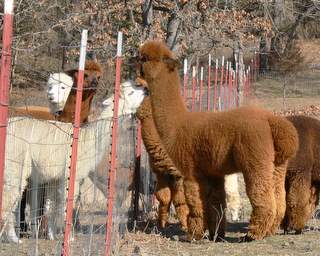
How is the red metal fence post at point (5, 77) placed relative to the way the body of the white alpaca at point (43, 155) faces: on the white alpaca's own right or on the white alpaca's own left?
on the white alpaca's own right

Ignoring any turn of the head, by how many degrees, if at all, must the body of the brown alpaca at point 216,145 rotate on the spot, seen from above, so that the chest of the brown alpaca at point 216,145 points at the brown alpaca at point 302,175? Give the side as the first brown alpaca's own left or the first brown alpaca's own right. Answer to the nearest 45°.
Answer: approximately 135° to the first brown alpaca's own right

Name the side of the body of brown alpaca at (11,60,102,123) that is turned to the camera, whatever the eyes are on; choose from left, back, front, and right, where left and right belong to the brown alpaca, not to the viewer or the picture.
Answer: right

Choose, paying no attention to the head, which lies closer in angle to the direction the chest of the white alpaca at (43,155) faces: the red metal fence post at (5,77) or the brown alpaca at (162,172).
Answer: the brown alpaca

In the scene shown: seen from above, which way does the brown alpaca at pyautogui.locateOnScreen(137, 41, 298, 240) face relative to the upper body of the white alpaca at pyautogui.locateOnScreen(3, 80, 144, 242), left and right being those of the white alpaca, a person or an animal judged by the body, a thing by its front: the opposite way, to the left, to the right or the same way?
the opposite way

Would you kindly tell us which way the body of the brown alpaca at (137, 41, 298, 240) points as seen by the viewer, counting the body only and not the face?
to the viewer's left

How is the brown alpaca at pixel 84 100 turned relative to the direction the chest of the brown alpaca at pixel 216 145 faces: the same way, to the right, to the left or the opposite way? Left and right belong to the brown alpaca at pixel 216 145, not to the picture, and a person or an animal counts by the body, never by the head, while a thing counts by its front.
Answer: the opposite way

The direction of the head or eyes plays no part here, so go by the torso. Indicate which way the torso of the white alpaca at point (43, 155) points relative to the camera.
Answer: to the viewer's right

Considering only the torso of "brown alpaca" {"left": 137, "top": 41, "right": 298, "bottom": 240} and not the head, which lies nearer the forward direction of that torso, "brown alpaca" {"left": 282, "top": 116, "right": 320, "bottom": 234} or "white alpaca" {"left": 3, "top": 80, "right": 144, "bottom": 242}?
the white alpaca

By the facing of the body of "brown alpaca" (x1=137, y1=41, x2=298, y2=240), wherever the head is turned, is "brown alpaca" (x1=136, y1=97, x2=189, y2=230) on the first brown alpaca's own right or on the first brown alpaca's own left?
on the first brown alpaca's own right

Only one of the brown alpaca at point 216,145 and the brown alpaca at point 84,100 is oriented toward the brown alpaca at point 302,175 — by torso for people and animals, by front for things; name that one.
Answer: the brown alpaca at point 84,100
